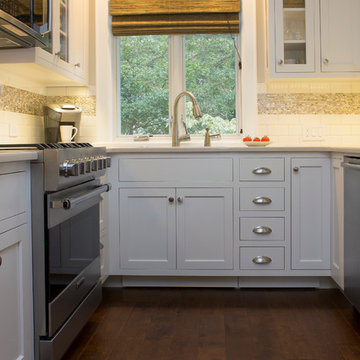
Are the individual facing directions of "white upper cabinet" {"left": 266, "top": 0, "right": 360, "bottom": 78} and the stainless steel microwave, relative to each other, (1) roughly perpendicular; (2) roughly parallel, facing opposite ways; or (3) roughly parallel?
roughly perpendicular

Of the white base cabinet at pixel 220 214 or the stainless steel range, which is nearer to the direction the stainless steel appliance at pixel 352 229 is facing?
the stainless steel range

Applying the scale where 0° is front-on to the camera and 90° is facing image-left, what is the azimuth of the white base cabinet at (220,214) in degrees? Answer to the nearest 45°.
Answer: approximately 0°

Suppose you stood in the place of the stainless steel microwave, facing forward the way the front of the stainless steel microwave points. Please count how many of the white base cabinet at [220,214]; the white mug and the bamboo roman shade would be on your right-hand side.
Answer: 0

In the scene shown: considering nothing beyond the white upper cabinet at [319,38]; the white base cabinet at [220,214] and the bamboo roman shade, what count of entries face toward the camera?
3

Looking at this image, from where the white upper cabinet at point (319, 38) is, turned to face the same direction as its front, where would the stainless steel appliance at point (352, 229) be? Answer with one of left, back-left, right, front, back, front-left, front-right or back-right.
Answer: front

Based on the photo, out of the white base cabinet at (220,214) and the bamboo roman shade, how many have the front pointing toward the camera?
2

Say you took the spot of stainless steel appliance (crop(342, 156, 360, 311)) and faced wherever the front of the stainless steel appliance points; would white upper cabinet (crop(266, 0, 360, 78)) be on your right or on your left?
on your right

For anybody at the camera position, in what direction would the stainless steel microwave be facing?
facing the viewer and to the right of the viewer

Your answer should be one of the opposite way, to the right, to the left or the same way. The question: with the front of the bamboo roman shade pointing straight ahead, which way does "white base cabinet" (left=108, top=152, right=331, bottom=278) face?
the same way

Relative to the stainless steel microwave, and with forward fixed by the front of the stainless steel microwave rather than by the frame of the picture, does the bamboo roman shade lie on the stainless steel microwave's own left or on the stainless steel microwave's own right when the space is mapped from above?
on the stainless steel microwave's own left

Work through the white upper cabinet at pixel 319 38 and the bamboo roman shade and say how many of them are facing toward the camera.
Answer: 2

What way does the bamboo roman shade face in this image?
toward the camera
